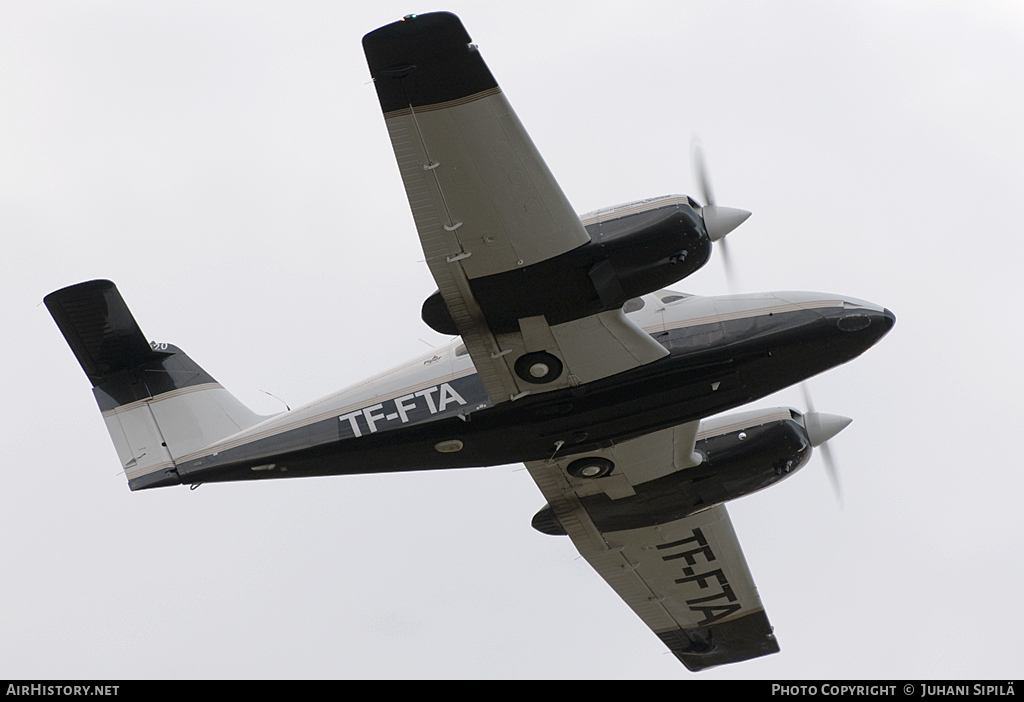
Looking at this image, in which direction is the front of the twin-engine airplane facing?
to the viewer's right
